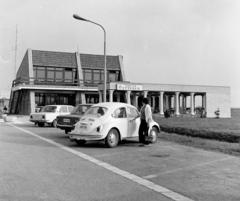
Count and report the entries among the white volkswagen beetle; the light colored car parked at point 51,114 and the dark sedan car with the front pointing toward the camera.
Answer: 0

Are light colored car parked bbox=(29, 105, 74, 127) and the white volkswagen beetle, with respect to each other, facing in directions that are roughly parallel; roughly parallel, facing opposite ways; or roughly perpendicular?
roughly parallel

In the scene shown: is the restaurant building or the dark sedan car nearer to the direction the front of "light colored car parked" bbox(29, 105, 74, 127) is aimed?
the restaurant building

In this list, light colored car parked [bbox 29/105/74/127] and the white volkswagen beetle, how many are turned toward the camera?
0

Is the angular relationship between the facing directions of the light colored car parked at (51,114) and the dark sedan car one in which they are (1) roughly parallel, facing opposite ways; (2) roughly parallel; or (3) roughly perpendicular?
roughly parallel
